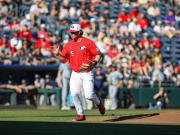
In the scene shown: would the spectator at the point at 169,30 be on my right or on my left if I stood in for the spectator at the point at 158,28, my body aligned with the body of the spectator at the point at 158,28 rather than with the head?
on my left

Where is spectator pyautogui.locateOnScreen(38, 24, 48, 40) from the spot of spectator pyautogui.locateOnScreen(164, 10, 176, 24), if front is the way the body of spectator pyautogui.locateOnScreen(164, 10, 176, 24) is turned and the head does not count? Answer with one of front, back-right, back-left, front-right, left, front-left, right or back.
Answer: front-right

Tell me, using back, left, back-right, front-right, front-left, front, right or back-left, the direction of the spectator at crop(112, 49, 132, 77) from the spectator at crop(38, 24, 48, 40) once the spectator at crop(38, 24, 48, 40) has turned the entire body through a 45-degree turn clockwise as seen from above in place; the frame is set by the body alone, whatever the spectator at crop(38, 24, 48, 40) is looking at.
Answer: back-left
